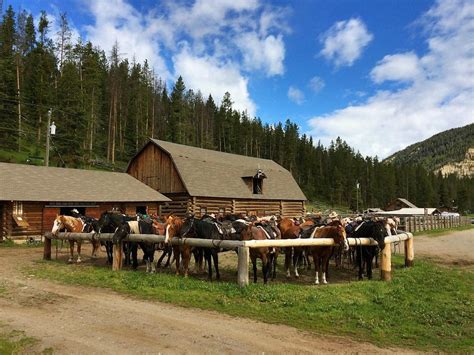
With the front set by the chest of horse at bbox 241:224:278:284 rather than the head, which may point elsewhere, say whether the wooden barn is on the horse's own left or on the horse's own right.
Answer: on the horse's own right

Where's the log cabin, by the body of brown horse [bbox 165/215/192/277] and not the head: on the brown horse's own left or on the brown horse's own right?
on the brown horse's own right

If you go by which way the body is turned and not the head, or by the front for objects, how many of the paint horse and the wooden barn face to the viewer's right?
0

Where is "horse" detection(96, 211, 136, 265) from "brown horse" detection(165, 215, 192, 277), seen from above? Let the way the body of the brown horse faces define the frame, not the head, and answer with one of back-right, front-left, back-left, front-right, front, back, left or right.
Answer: right

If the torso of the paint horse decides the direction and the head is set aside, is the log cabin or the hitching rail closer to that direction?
the hitching rail

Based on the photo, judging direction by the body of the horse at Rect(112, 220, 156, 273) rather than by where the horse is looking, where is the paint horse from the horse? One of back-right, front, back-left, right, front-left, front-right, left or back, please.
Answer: right

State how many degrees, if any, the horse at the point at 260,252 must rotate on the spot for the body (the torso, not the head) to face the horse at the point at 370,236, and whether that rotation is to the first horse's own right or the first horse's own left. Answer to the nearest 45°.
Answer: approximately 135° to the first horse's own left

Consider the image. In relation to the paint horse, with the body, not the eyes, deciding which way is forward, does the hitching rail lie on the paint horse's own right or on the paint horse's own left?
on the paint horse's own left

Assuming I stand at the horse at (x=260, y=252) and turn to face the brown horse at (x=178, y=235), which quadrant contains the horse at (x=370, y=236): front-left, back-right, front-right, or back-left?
back-right

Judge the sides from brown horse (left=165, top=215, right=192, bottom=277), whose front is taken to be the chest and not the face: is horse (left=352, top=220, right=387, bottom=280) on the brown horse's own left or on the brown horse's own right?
on the brown horse's own left
